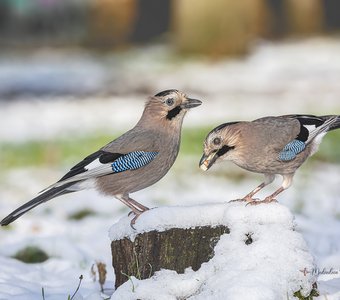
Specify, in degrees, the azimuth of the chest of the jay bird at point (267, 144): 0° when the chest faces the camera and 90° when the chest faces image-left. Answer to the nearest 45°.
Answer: approximately 90°

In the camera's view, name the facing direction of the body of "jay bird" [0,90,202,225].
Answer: to the viewer's right

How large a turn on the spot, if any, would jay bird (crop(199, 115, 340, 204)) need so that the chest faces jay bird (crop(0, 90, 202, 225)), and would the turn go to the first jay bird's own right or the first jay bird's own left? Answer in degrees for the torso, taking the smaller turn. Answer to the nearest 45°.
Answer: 0° — it already faces it

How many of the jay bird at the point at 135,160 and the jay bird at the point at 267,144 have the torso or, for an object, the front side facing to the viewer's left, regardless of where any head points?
1

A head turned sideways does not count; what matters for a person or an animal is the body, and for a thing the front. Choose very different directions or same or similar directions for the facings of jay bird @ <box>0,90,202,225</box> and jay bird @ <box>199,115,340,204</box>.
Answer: very different directions
